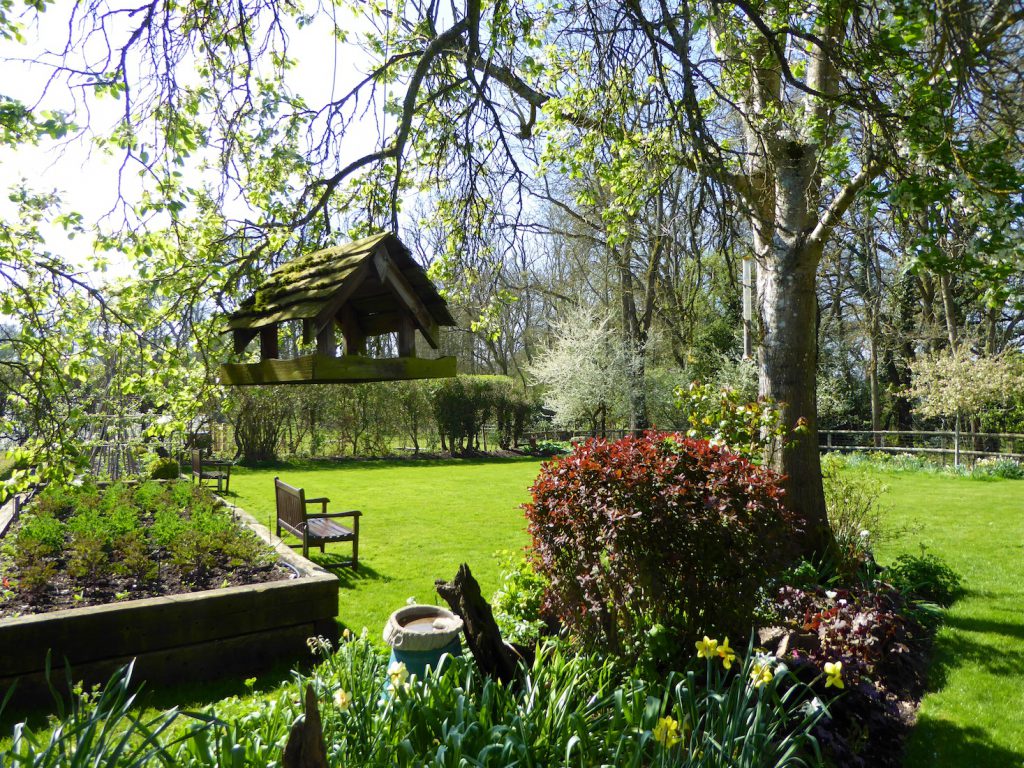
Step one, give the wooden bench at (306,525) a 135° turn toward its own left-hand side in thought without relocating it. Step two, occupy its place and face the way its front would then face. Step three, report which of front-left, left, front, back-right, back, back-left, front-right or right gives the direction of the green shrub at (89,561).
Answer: left

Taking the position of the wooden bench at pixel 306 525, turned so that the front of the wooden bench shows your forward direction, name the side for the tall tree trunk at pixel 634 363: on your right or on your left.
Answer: on your left

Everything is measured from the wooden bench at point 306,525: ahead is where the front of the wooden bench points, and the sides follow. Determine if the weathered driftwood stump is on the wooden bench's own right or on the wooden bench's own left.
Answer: on the wooden bench's own right

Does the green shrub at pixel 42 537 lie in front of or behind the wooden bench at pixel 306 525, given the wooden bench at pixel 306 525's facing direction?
behind

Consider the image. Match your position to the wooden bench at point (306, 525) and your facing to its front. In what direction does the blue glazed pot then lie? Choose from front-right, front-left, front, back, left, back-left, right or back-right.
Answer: right

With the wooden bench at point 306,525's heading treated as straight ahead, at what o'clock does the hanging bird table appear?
The hanging bird table is roughly at 3 o'clock from the wooden bench.

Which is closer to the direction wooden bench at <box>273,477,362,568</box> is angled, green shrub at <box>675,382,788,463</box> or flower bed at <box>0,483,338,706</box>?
the green shrub

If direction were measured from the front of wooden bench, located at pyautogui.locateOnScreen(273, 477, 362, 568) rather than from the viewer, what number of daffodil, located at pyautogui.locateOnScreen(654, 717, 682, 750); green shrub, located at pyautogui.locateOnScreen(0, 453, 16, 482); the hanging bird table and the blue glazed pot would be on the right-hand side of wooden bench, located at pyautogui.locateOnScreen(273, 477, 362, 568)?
3

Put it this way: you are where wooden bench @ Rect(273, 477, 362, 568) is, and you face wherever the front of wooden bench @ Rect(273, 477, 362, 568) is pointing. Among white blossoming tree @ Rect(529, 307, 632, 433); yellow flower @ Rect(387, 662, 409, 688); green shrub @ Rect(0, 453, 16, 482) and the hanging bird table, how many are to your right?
2

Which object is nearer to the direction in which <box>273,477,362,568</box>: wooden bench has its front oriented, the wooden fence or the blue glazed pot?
the wooden fence

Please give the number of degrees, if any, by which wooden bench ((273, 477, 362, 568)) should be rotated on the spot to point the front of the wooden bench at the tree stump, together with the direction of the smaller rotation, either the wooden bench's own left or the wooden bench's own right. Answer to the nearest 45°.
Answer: approximately 90° to the wooden bench's own right

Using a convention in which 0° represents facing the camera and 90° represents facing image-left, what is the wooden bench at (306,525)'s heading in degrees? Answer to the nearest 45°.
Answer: approximately 270°

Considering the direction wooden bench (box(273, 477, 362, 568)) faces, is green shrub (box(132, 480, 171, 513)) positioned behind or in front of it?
behind

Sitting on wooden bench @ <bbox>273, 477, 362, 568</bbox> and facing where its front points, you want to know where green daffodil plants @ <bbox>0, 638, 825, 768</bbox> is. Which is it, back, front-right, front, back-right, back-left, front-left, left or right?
right

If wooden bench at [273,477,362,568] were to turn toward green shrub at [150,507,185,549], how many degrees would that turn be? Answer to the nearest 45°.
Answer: approximately 135° to its right
